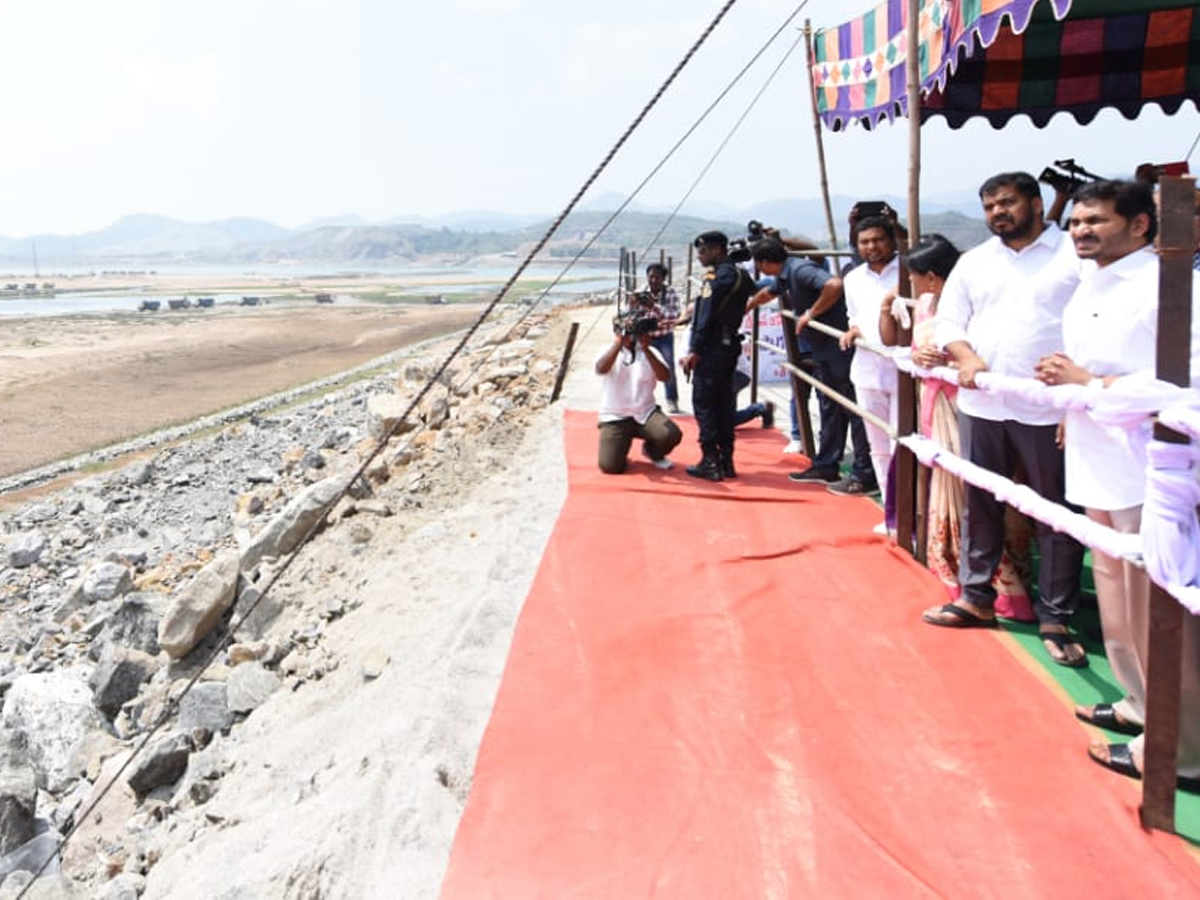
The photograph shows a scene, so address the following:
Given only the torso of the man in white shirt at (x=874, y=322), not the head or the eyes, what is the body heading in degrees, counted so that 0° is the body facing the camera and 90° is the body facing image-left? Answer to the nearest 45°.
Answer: approximately 45°

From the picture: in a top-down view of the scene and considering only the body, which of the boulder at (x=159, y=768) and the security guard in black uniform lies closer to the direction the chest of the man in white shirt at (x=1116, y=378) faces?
the boulder

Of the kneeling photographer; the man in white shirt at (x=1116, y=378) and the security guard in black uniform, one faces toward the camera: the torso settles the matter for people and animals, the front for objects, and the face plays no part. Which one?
the kneeling photographer

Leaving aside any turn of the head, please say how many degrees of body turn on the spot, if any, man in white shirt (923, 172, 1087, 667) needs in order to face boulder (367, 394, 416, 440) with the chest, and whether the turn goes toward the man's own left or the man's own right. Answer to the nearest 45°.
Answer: approximately 90° to the man's own right

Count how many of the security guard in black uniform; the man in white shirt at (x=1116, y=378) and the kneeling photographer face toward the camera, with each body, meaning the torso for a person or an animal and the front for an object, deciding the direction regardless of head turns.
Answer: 1

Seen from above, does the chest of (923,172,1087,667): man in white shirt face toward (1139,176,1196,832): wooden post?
no

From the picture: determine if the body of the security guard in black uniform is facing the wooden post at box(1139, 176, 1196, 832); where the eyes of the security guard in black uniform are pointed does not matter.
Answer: no

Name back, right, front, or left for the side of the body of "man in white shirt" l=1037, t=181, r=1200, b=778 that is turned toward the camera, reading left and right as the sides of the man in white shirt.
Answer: left

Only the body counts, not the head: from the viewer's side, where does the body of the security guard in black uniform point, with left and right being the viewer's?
facing to the left of the viewer

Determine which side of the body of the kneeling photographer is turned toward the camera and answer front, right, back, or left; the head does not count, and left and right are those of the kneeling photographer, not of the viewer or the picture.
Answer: front

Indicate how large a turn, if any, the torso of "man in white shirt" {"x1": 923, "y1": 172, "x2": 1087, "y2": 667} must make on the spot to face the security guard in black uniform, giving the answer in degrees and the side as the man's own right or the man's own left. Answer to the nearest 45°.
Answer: approximately 90° to the man's own right

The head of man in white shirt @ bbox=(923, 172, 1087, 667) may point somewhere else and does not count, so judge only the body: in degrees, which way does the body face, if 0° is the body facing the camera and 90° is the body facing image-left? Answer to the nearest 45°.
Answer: approximately 45°

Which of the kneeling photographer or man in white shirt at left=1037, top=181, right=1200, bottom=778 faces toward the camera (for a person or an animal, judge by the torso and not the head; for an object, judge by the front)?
the kneeling photographer

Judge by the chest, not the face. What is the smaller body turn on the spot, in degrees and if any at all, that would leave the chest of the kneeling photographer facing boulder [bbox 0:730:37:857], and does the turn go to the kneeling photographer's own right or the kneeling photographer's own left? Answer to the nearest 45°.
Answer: approximately 45° to the kneeling photographer's own right

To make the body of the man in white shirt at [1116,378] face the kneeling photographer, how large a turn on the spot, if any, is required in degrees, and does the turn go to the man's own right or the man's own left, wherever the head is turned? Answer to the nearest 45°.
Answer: approximately 45° to the man's own right
